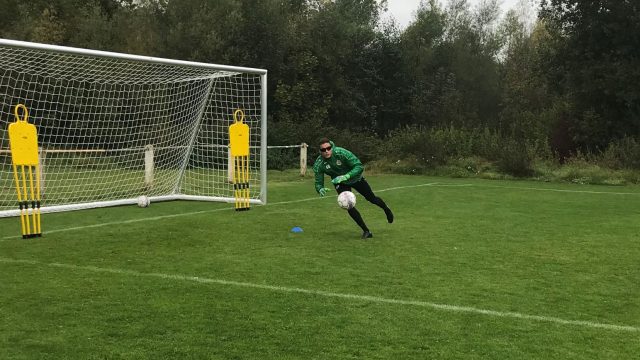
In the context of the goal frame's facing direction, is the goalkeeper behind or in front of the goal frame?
in front

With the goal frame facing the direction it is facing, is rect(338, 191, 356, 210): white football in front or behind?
in front

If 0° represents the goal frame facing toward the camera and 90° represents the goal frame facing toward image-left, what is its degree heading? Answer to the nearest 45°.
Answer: approximately 315°

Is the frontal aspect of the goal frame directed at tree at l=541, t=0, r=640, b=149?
no
